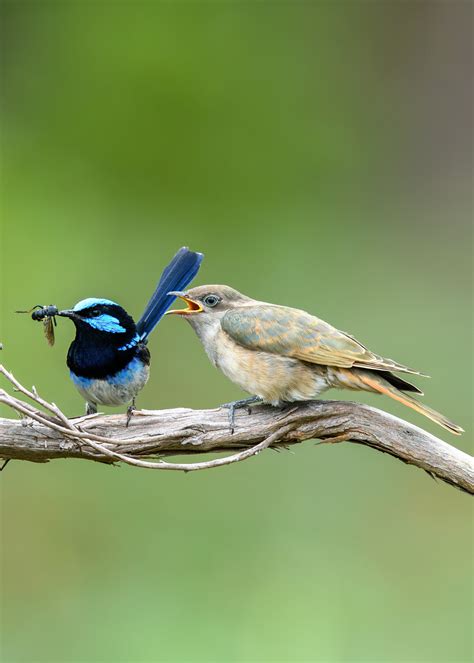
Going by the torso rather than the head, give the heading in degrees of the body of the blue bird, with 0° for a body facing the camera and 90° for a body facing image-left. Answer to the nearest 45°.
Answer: approximately 45°

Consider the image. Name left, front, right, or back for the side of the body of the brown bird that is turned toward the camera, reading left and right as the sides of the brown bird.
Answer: left
